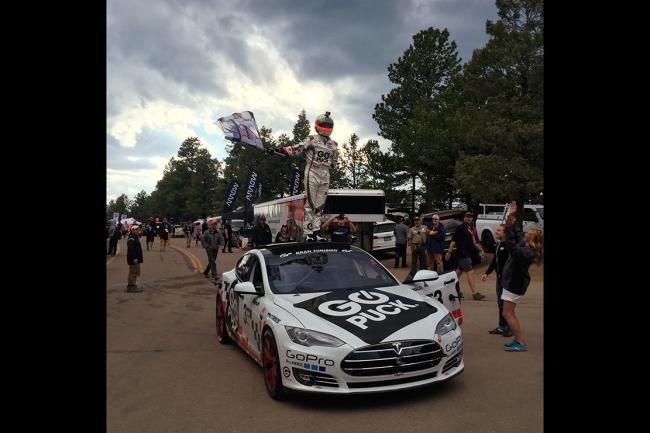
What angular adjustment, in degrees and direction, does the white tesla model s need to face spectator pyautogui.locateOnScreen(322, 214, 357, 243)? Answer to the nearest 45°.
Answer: approximately 135° to its left

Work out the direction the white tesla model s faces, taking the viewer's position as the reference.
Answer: facing the viewer and to the right of the viewer

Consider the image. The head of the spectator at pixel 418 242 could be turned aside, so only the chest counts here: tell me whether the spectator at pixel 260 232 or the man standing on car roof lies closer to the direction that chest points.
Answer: the man standing on car roof

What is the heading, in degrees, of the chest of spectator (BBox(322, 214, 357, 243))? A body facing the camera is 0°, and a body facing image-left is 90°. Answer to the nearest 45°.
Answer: approximately 0°

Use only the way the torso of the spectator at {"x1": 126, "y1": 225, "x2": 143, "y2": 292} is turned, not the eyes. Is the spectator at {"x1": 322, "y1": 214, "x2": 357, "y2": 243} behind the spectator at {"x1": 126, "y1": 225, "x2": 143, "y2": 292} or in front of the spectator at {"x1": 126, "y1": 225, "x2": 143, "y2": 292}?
in front

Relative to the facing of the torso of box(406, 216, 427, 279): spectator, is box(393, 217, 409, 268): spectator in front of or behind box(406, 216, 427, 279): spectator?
behind

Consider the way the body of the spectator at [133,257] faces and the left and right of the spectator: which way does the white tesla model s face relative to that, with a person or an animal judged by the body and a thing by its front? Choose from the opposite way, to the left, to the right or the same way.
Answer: to the right

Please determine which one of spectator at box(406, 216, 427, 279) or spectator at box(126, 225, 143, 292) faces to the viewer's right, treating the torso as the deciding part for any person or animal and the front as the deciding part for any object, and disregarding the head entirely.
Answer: spectator at box(126, 225, 143, 292)

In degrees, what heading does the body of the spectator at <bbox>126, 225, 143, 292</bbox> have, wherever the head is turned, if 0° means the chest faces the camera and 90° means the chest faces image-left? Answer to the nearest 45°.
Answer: approximately 270°
